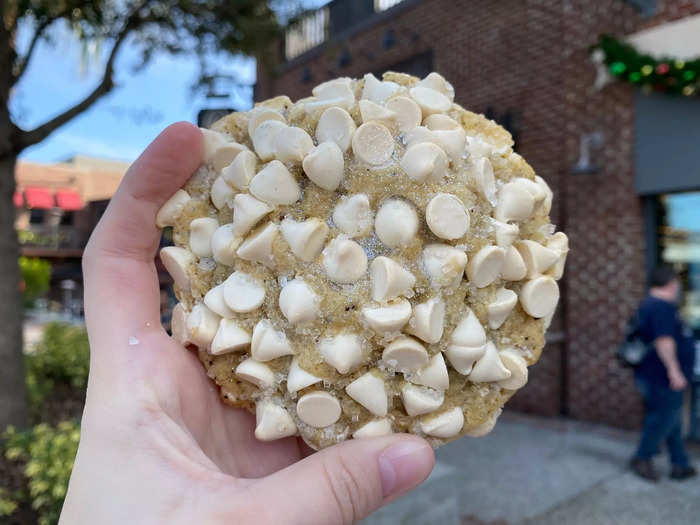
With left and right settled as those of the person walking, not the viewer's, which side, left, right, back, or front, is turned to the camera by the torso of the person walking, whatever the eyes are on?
right

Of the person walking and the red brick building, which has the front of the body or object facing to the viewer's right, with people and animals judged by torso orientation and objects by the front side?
the person walking

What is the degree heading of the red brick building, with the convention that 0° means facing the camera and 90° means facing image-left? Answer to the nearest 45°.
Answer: approximately 45°

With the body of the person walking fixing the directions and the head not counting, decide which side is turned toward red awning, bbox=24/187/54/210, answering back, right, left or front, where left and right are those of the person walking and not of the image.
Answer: back

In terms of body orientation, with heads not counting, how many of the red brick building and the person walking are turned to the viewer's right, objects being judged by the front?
1

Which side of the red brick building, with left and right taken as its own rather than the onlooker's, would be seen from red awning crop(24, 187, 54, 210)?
right
